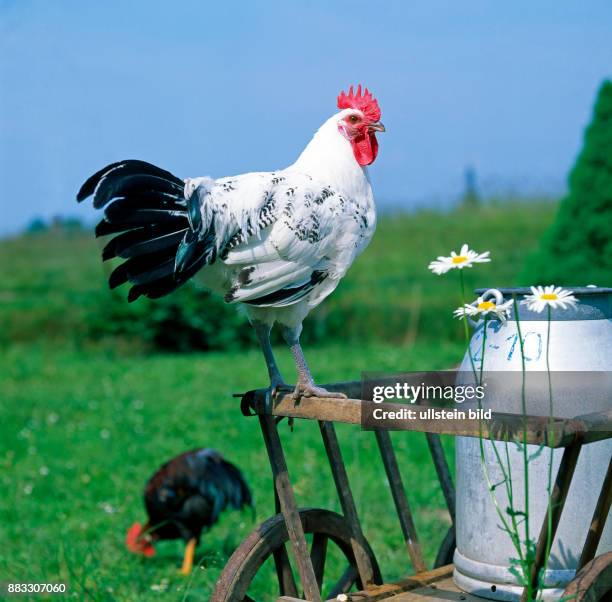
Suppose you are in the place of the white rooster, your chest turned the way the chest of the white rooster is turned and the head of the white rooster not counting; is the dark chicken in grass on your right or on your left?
on your left

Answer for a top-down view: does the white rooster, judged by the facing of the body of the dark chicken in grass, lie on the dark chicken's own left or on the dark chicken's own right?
on the dark chicken's own left

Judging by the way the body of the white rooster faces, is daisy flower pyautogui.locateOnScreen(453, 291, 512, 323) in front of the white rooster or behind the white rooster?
in front

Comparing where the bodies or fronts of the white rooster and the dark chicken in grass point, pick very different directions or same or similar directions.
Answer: very different directions

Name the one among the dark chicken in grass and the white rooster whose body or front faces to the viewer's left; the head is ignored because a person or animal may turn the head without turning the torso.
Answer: the dark chicken in grass

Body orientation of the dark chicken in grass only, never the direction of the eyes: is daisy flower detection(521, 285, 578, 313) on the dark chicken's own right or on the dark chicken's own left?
on the dark chicken's own left

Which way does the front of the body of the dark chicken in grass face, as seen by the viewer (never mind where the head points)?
to the viewer's left

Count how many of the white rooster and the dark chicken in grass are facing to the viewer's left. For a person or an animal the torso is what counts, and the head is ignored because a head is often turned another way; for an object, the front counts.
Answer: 1

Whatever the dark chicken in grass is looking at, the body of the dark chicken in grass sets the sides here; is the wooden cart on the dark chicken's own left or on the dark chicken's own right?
on the dark chicken's own left

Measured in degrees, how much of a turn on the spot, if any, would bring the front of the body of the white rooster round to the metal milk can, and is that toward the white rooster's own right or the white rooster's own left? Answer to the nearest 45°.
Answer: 0° — it already faces it

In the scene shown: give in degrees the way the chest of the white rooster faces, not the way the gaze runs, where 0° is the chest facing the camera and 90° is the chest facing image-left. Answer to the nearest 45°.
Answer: approximately 270°

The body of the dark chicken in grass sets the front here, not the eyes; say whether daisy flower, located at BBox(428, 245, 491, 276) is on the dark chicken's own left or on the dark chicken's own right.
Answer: on the dark chicken's own left

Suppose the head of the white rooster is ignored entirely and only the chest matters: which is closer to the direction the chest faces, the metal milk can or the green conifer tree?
the metal milk can
